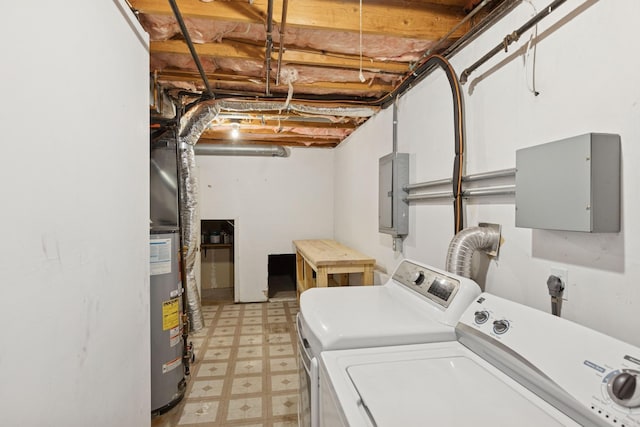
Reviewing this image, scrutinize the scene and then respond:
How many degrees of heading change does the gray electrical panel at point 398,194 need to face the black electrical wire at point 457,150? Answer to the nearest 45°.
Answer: approximately 90° to its left

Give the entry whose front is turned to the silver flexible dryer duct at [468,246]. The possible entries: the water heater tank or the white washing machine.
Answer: the water heater tank

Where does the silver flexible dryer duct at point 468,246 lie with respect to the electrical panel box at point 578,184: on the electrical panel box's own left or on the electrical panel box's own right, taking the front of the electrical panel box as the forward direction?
on the electrical panel box's own right

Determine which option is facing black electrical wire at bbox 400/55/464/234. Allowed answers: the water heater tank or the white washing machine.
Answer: the water heater tank

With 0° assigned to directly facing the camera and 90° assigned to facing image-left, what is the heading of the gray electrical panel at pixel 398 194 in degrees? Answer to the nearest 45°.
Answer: approximately 45°

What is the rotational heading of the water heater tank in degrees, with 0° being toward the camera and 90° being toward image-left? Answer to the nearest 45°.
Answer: approximately 315°

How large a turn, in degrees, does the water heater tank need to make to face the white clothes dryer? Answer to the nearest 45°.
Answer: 0° — it already faces it

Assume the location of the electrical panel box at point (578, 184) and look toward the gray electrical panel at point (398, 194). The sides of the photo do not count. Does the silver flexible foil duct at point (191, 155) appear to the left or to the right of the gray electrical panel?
left

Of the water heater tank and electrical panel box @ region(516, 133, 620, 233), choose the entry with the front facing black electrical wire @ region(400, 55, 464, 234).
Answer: the water heater tank

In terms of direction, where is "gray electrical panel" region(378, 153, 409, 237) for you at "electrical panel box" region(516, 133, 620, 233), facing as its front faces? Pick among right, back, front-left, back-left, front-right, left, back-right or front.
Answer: right

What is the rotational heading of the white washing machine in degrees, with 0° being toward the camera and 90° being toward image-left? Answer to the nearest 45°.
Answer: approximately 45°

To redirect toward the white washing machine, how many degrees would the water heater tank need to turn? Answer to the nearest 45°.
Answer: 0° — it already faces it

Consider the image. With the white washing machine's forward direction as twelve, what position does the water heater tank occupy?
The water heater tank is roughly at 2 o'clock from the white washing machine.
